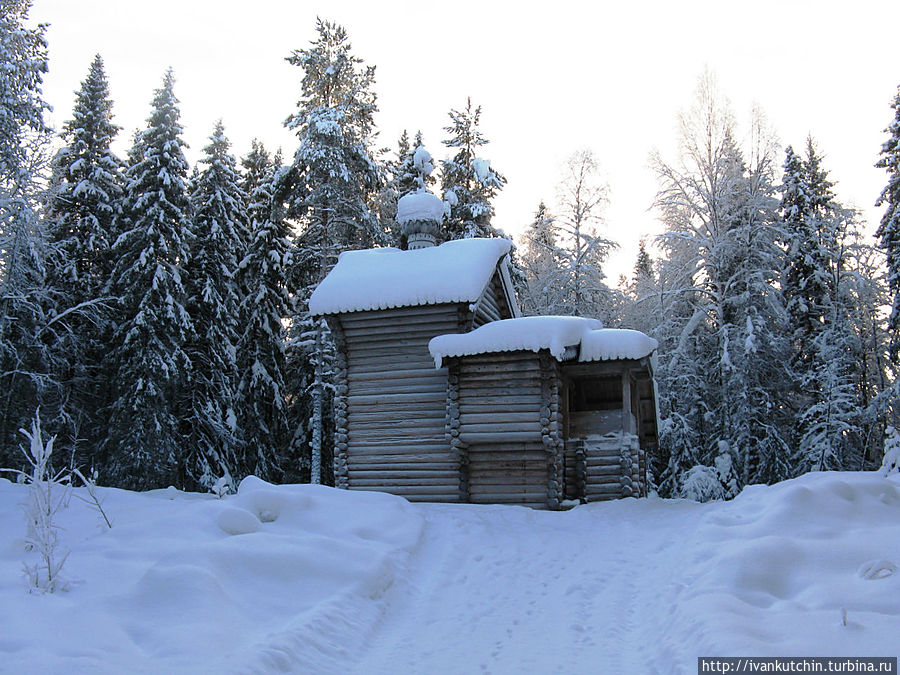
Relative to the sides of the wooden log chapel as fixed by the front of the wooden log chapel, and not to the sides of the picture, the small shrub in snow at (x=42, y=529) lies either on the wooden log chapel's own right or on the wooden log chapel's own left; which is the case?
on the wooden log chapel's own right

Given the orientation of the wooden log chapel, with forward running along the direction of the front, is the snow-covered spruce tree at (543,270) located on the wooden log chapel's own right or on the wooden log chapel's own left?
on the wooden log chapel's own left

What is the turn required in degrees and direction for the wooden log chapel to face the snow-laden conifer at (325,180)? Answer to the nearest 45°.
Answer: approximately 180°

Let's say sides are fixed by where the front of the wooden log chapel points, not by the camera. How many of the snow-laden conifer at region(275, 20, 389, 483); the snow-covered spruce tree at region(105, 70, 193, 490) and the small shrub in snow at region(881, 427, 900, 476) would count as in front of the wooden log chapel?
1

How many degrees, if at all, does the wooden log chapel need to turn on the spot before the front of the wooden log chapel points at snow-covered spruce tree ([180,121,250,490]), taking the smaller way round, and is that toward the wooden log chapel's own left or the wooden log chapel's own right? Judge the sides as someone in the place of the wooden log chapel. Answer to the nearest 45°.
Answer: approximately 180°

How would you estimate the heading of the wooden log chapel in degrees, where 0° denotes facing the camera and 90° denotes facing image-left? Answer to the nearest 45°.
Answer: approximately 315°

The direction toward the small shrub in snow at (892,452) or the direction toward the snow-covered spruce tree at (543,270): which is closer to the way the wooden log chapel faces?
the small shrub in snow

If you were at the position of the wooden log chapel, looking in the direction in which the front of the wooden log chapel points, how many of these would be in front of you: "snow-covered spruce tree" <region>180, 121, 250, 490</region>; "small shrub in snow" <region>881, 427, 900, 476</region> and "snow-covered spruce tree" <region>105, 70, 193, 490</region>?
1

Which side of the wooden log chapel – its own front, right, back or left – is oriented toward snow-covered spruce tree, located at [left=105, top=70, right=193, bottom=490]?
back

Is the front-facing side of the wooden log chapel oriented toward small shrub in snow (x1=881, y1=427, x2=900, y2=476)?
yes
